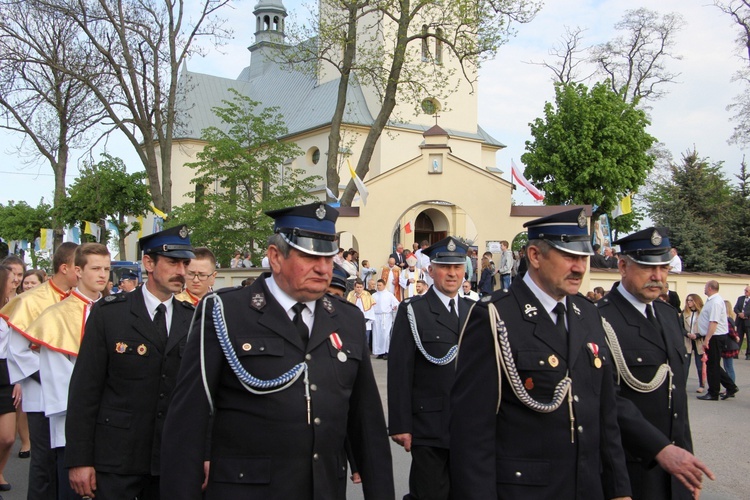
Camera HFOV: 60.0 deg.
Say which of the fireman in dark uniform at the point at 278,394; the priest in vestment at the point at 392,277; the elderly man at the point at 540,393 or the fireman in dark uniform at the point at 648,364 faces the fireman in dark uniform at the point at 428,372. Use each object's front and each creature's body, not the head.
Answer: the priest in vestment

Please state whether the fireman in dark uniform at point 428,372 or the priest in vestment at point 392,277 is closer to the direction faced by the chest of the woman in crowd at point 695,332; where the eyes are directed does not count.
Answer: the fireman in dark uniform

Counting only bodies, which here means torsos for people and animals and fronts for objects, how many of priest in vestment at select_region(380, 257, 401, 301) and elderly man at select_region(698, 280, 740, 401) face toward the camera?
1

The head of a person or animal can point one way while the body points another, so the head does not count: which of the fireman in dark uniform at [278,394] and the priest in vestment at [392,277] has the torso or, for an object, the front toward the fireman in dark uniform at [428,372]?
the priest in vestment

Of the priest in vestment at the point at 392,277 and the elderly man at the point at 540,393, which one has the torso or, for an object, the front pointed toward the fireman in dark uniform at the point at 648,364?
the priest in vestment

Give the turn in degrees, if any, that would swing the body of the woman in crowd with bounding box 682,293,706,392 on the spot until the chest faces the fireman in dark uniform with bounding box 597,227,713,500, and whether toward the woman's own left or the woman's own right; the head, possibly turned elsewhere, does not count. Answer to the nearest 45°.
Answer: approximately 45° to the woman's own left

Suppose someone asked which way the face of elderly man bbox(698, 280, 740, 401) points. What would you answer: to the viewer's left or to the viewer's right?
to the viewer's left

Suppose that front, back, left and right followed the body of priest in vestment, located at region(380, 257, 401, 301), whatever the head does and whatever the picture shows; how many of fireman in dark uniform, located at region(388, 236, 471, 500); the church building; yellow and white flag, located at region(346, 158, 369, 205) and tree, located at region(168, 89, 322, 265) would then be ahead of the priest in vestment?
1

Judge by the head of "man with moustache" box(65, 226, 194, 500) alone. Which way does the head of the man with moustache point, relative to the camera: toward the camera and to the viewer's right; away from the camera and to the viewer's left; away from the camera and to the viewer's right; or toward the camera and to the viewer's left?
toward the camera and to the viewer's right

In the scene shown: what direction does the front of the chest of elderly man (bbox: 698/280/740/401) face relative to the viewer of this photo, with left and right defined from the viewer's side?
facing to the left of the viewer

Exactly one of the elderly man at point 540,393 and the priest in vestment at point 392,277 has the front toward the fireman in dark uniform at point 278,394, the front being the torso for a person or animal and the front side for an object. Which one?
the priest in vestment

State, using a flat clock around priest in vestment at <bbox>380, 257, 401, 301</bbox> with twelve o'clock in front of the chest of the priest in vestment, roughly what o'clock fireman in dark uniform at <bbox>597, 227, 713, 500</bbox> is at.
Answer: The fireman in dark uniform is roughly at 12 o'clock from the priest in vestment.

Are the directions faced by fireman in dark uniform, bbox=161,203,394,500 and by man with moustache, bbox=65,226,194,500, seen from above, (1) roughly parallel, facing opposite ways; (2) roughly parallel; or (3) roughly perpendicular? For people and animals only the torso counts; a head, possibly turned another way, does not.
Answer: roughly parallel

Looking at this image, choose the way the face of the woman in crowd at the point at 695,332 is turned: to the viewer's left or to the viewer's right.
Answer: to the viewer's left

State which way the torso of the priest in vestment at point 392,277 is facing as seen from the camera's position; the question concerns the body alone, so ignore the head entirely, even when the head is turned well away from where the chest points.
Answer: toward the camera

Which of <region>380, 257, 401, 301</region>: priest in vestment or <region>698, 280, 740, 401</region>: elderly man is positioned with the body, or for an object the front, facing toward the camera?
the priest in vestment

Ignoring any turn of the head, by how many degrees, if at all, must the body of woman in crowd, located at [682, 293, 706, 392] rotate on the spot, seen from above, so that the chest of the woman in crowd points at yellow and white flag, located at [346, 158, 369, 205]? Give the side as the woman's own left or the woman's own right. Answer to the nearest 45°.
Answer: approximately 90° to the woman's own right
